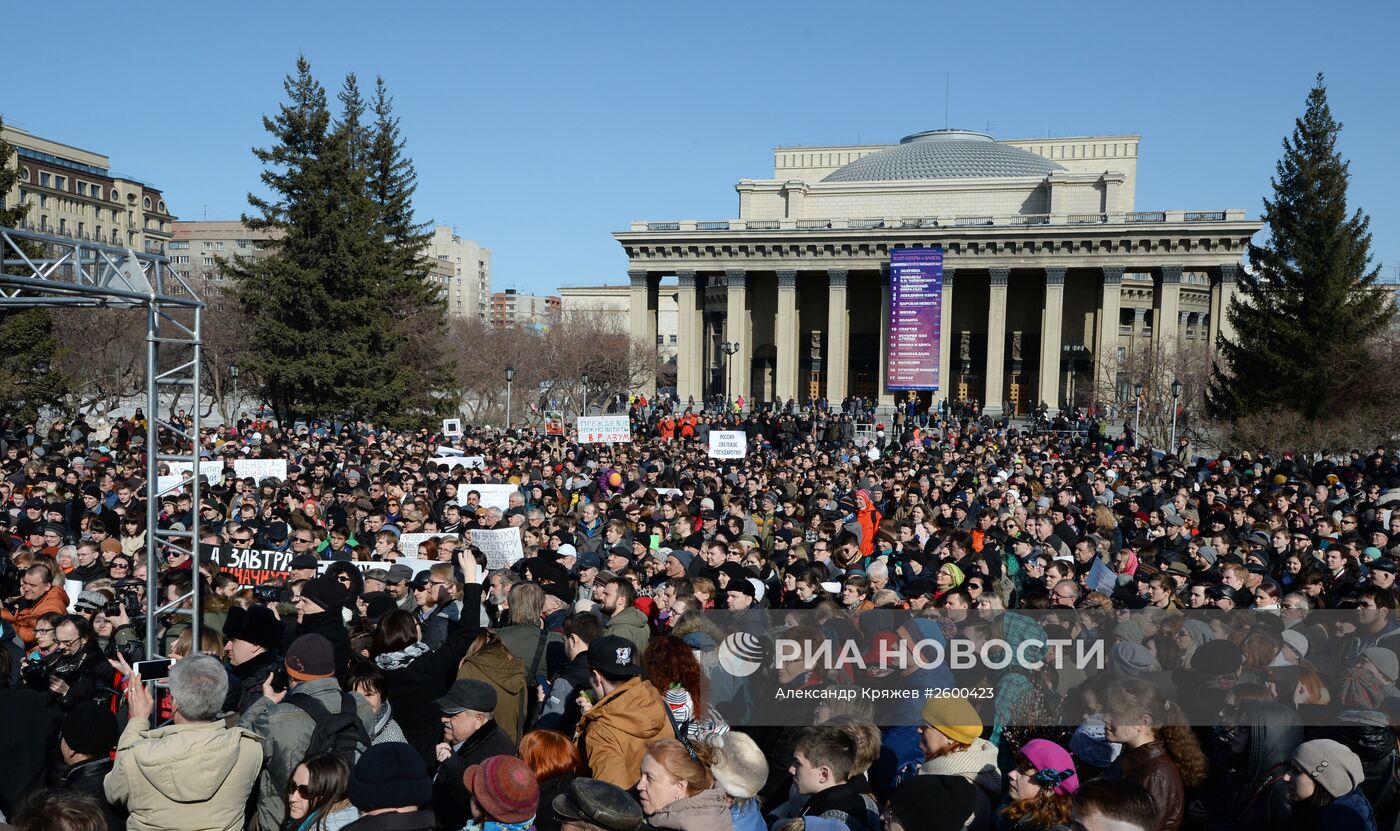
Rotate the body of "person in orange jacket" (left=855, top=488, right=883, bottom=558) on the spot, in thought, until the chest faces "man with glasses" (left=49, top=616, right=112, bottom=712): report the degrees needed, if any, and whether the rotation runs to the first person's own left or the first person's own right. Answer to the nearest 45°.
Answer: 0° — they already face them

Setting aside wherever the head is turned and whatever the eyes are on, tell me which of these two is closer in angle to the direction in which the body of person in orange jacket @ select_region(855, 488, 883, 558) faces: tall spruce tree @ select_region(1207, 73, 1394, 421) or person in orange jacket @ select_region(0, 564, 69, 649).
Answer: the person in orange jacket

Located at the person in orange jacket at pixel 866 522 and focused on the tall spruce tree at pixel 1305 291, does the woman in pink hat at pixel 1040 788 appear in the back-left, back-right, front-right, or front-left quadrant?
back-right

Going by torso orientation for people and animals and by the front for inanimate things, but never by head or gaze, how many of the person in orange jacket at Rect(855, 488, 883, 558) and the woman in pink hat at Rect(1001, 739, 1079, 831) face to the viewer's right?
0

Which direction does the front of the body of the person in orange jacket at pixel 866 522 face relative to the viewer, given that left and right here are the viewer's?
facing the viewer and to the left of the viewer

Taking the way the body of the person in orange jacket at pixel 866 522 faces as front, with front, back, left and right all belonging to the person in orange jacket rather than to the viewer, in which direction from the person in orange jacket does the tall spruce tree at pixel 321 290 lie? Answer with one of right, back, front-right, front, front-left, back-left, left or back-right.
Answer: right

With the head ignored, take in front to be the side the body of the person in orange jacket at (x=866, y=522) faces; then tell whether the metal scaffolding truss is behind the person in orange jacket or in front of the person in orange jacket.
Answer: in front

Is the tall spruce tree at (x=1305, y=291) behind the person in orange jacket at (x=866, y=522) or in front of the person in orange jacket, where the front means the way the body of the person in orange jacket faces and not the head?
behind

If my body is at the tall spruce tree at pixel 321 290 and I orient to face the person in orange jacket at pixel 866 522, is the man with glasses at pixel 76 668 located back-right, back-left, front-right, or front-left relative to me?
front-right
